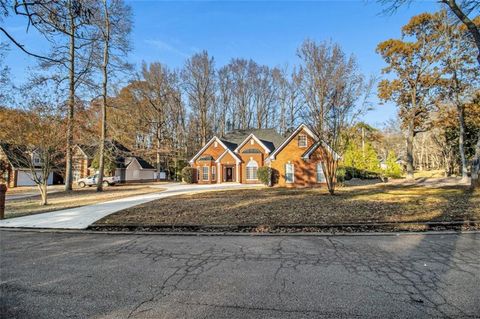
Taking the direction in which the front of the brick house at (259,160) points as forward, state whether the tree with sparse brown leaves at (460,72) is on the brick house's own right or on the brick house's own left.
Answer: on the brick house's own left

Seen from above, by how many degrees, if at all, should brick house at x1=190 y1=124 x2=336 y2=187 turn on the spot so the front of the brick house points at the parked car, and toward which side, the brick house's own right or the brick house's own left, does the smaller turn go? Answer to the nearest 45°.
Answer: approximately 90° to the brick house's own right

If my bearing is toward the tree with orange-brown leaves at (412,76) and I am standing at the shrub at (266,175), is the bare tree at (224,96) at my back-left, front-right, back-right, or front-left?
back-left

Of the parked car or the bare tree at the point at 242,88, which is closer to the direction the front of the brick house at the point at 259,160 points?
the parked car

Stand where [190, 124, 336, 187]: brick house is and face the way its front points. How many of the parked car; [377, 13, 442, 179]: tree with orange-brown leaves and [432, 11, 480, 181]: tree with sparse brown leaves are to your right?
1

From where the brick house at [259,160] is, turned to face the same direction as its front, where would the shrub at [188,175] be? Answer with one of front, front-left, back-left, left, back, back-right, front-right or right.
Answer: right

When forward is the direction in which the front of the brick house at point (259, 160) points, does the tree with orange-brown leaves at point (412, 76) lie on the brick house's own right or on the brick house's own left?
on the brick house's own left

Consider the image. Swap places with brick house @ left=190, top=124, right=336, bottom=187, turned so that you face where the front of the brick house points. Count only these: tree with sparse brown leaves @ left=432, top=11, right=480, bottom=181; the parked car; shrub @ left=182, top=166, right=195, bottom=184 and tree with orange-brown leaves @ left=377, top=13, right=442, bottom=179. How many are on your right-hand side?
2

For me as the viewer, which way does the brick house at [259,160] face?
facing the viewer

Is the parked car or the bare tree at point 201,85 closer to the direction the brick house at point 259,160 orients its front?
the parked car

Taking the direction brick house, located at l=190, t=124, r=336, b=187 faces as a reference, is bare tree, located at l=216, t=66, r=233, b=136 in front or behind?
behind

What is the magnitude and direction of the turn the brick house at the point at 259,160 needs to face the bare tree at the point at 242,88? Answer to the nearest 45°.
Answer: approximately 180°
